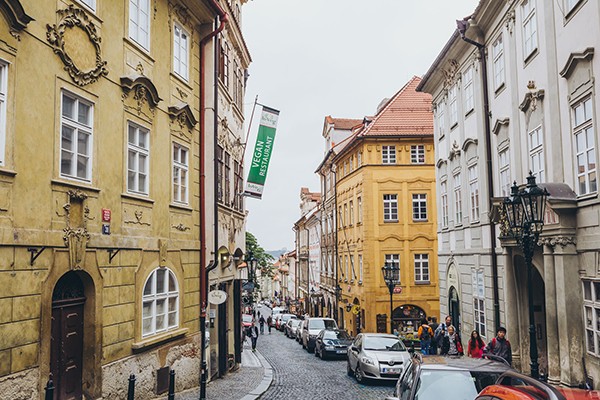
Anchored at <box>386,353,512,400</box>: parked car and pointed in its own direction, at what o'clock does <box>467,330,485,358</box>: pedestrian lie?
The pedestrian is roughly at 6 o'clock from the parked car.

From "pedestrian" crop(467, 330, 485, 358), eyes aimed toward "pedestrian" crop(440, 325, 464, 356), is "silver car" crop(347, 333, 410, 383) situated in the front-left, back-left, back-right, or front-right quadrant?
front-left

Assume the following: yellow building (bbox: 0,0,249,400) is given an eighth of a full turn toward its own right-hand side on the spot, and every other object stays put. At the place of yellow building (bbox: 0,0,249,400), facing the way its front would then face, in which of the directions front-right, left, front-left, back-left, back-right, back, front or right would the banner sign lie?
back-left

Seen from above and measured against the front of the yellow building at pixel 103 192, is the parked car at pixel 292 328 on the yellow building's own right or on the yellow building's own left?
on the yellow building's own left

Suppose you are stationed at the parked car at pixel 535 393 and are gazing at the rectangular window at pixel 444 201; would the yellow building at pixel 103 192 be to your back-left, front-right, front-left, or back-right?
front-left

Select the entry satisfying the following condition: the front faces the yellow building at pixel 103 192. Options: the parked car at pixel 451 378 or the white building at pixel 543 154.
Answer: the white building

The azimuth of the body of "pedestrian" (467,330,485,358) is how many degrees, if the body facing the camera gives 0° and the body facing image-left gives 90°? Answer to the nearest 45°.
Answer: approximately 0°

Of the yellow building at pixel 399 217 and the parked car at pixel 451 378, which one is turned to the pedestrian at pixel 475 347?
the yellow building

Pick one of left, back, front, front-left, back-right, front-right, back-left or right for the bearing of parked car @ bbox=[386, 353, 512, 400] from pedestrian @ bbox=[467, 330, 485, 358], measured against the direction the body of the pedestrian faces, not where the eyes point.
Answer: front

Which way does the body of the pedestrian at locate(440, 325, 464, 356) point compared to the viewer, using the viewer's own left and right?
facing the viewer

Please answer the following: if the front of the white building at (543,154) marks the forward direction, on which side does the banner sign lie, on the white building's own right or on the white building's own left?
on the white building's own right

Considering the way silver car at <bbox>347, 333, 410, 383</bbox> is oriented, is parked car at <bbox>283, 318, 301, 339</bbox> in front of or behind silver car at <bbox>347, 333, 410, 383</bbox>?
behind

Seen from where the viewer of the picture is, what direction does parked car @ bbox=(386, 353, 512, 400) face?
facing the viewer

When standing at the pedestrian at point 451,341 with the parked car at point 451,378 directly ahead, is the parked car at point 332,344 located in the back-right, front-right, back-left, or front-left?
back-right

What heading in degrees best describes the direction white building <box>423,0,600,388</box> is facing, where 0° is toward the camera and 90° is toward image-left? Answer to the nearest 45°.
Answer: approximately 45°

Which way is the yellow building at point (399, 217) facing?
toward the camera

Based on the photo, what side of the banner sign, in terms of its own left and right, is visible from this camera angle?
front

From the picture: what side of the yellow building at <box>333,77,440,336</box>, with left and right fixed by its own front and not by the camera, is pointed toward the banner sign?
front
